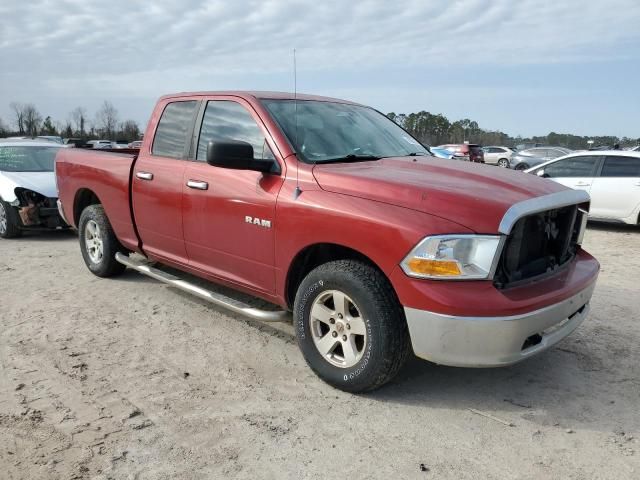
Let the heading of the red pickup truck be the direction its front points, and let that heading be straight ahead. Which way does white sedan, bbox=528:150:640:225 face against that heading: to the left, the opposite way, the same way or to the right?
the opposite way

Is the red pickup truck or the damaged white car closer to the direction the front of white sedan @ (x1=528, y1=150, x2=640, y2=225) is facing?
the damaged white car

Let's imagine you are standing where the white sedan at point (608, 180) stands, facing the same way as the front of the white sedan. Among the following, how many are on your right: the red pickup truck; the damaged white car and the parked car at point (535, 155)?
1

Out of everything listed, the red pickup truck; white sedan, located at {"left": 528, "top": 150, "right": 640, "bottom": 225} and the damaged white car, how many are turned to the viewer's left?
1

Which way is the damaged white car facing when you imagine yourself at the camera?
facing the viewer and to the right of the viewer

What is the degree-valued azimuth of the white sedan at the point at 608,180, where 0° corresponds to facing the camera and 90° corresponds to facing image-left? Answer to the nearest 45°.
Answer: approximately 90°

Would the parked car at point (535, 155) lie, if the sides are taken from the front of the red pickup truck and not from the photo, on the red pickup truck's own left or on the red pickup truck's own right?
on the red pickup truck's own left

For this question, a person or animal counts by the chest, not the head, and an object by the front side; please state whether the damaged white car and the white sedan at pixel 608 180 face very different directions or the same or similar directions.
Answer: very different directions

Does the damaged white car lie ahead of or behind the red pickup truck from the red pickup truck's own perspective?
behind

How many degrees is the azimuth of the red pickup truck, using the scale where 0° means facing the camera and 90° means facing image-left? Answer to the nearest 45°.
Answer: approximately 315°
